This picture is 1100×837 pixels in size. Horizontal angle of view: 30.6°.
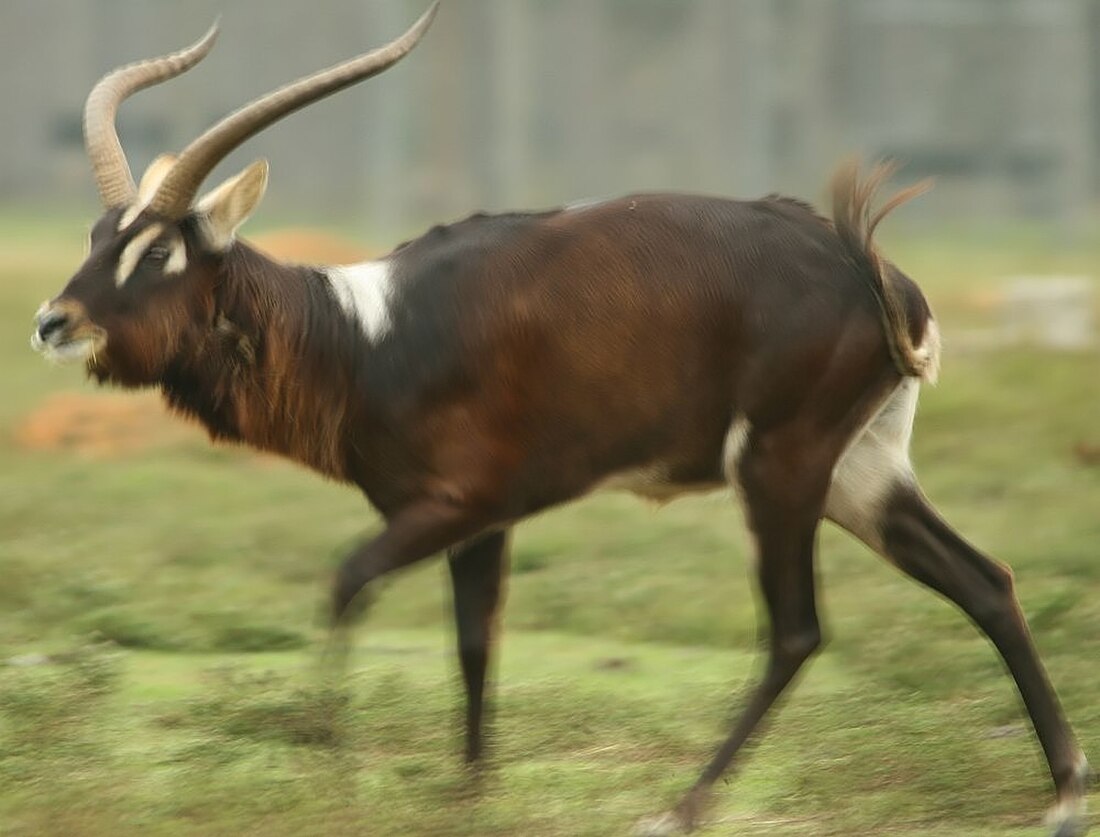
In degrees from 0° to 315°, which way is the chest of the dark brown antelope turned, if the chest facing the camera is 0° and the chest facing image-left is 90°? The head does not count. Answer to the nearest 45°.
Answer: approximately 90°
